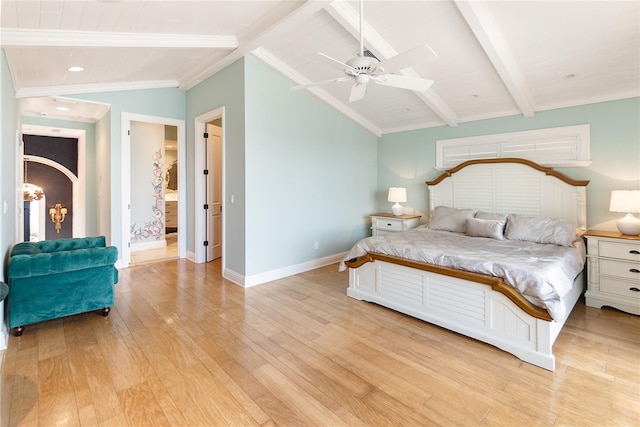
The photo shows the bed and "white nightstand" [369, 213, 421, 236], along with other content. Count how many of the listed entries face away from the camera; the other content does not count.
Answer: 0

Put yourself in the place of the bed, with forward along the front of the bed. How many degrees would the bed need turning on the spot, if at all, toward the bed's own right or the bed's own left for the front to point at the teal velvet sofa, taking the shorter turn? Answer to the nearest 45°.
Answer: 0° — it already faces it

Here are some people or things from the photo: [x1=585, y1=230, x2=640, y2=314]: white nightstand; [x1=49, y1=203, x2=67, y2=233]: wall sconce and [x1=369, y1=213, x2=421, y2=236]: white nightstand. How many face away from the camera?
0

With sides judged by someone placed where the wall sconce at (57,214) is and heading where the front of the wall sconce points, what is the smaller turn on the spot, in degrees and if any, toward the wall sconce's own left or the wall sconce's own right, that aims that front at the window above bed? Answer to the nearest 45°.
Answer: approximately 45° to the wall sconce's own left

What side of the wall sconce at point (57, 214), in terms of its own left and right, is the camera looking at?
front

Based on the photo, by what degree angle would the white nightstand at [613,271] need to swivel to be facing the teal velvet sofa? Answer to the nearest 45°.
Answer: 0° — it already faces it

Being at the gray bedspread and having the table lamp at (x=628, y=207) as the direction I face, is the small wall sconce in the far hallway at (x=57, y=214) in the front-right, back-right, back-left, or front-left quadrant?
back-left

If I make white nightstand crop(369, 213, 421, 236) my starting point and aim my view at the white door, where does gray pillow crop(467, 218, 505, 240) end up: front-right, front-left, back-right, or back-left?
back-left

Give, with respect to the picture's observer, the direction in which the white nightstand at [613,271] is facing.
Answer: facing the viewer and to the left of the viewer

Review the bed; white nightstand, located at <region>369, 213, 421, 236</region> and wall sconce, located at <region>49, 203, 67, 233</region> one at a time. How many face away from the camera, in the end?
0

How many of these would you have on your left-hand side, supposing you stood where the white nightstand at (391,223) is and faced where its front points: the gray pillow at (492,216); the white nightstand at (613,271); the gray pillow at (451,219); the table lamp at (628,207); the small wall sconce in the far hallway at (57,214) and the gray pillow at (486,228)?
5

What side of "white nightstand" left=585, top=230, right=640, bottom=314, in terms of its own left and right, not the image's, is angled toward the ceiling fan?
front

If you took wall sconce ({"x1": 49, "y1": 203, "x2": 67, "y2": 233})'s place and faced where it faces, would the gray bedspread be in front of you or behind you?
in front

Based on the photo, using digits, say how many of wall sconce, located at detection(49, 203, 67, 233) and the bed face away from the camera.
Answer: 0
